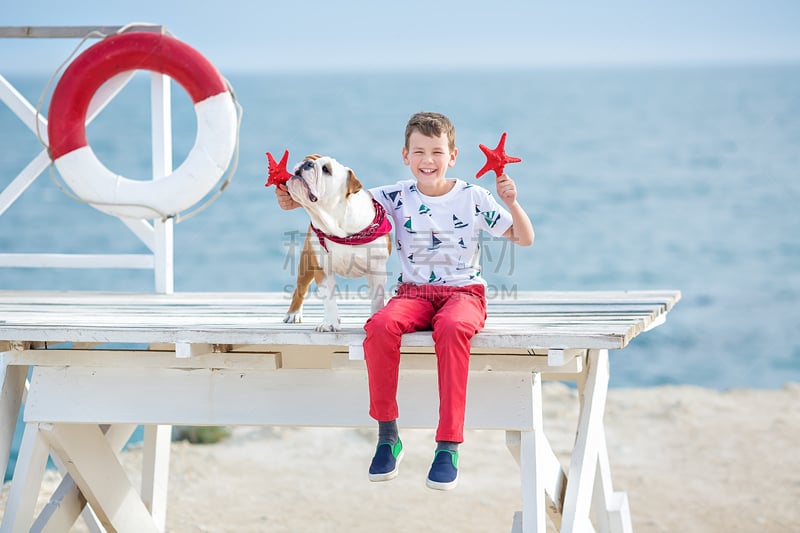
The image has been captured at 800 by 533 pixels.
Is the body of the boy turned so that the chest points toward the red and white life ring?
no

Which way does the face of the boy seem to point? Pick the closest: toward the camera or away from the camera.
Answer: toward the camera

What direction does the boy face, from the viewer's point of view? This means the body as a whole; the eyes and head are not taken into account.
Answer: toward the camera

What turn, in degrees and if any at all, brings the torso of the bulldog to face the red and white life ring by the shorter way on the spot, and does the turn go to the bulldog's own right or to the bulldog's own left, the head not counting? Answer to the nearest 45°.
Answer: approximately 90° to the bulldog's own right

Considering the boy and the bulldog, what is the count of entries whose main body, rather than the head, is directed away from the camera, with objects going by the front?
0
